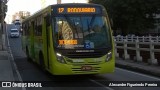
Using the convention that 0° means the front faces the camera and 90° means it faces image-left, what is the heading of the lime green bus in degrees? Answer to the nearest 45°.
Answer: approximately 315°
